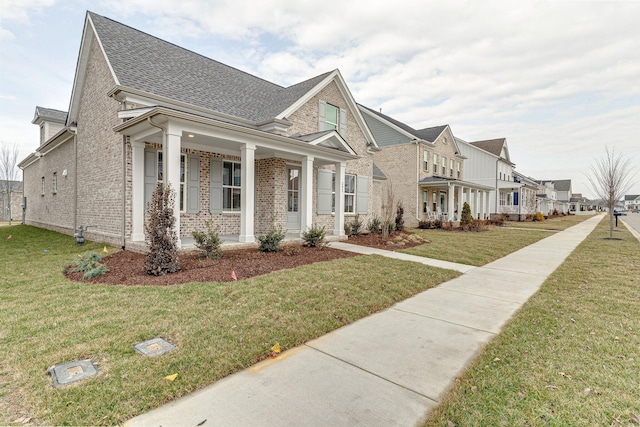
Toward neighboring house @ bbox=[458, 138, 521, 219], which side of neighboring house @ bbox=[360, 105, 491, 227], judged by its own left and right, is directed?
left

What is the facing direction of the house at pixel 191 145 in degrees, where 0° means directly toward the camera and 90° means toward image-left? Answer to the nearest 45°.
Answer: approximately 315°

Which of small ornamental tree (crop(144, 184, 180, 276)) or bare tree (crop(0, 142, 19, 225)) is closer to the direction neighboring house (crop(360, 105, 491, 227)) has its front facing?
the small ornamental tree

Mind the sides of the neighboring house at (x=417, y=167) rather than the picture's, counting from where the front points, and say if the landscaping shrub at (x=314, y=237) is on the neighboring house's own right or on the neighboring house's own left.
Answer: on the neighboring house's own right

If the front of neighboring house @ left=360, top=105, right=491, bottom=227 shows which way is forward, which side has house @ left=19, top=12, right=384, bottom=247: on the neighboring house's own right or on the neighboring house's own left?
on the neighboring house's own right

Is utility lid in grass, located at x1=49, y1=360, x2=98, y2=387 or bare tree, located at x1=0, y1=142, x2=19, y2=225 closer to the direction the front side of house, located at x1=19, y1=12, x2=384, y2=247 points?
the utility lid in grass

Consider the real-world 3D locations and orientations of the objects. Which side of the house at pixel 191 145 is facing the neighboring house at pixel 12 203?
back

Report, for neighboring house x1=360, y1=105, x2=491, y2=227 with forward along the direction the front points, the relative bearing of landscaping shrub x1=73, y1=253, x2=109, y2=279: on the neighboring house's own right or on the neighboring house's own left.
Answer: on the neighboring house's own right

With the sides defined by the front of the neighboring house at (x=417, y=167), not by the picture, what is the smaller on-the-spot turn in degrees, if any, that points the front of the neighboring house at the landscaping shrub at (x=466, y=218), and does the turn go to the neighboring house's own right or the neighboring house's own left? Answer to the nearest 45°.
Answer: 0° — it already faces it
